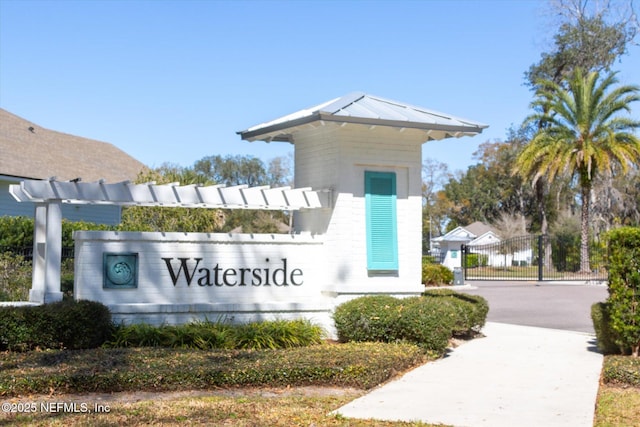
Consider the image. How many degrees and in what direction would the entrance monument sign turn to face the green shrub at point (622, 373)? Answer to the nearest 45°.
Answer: approximately 45° to its left

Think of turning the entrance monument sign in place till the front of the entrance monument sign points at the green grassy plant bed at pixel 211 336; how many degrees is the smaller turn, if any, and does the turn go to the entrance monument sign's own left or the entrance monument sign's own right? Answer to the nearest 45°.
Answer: approximately 45° to the entrance monument sign's own right

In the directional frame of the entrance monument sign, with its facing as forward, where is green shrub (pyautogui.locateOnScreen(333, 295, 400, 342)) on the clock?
The green shrub is roughly at 11 o'clock from the entrance monument sign.

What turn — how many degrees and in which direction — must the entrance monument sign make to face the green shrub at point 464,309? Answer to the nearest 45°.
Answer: approximately 90° to its left

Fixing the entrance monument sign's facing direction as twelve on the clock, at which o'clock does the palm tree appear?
The palm tree is roughly at 7 o'clock from the entrance monument sign.

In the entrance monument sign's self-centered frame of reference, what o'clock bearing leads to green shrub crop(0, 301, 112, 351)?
The green shrub is roughly at 2 o'clock from the entrance monument sign.

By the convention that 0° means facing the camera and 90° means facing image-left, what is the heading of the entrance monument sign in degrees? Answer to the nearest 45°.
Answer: approximately 0°

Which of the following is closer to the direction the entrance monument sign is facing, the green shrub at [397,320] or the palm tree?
the green shrub

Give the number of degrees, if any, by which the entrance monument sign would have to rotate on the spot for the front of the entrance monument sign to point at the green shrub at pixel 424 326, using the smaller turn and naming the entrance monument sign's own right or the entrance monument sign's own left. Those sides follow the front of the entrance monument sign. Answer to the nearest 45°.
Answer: approximately 45° to the entrance monument sign's own left

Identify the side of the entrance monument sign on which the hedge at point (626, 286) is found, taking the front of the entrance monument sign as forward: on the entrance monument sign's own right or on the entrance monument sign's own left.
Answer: on the entrance monument sign's own left

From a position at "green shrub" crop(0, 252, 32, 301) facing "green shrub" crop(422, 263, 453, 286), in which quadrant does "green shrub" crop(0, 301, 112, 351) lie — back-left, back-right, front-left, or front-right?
back-right

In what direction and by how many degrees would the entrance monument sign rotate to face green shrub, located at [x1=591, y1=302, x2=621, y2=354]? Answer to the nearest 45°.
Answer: approximately 90° to its left

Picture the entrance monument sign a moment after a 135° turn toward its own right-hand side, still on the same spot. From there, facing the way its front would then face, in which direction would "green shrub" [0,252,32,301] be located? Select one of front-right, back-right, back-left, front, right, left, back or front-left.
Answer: front
